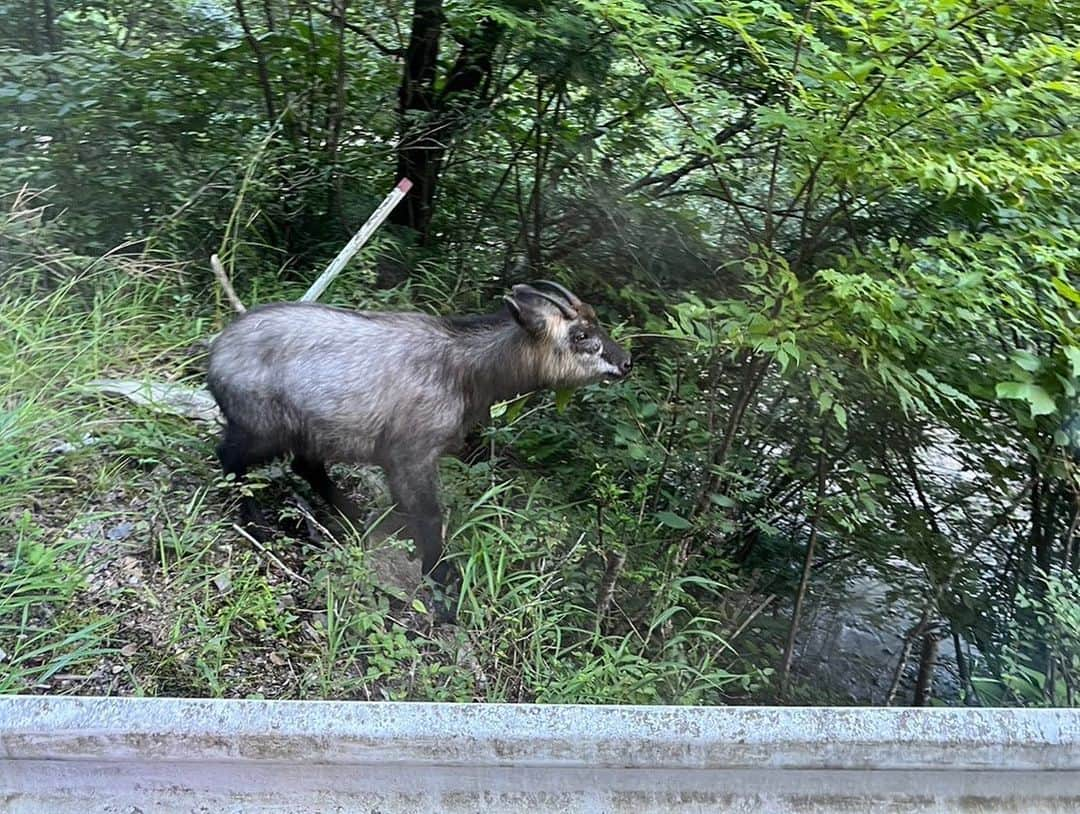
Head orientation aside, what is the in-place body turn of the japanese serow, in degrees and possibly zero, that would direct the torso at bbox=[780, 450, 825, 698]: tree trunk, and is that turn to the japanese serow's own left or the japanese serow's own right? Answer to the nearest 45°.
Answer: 0° — it already faces it

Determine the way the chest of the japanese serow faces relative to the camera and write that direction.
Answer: to the viewer's right

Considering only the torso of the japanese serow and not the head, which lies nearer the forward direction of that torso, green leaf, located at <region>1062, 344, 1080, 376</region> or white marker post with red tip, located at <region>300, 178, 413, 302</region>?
the green leaf

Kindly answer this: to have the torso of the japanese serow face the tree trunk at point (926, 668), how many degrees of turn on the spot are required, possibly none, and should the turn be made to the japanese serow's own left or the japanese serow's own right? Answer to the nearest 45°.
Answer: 0° — it already faces it

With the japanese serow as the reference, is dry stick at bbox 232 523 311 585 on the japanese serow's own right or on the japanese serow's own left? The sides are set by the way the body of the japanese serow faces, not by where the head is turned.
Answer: on the japanese serow's own right

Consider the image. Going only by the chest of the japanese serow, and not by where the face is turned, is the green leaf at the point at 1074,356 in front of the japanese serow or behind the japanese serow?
in front

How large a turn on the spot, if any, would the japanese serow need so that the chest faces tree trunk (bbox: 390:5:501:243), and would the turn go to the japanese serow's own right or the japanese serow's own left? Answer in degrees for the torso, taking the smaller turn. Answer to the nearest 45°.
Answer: approximately 90° to the japanese serow's own left

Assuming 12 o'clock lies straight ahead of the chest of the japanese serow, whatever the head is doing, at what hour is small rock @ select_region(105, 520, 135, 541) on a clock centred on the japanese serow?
The small rock is roughly at 5 o'clock from the japanese serow.

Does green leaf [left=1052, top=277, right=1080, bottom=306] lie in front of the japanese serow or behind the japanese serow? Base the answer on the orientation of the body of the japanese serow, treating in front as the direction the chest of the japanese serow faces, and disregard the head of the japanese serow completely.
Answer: in front
